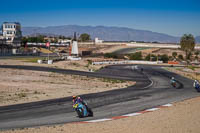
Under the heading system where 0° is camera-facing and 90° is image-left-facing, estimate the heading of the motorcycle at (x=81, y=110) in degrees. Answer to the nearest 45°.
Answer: approximately 45°
